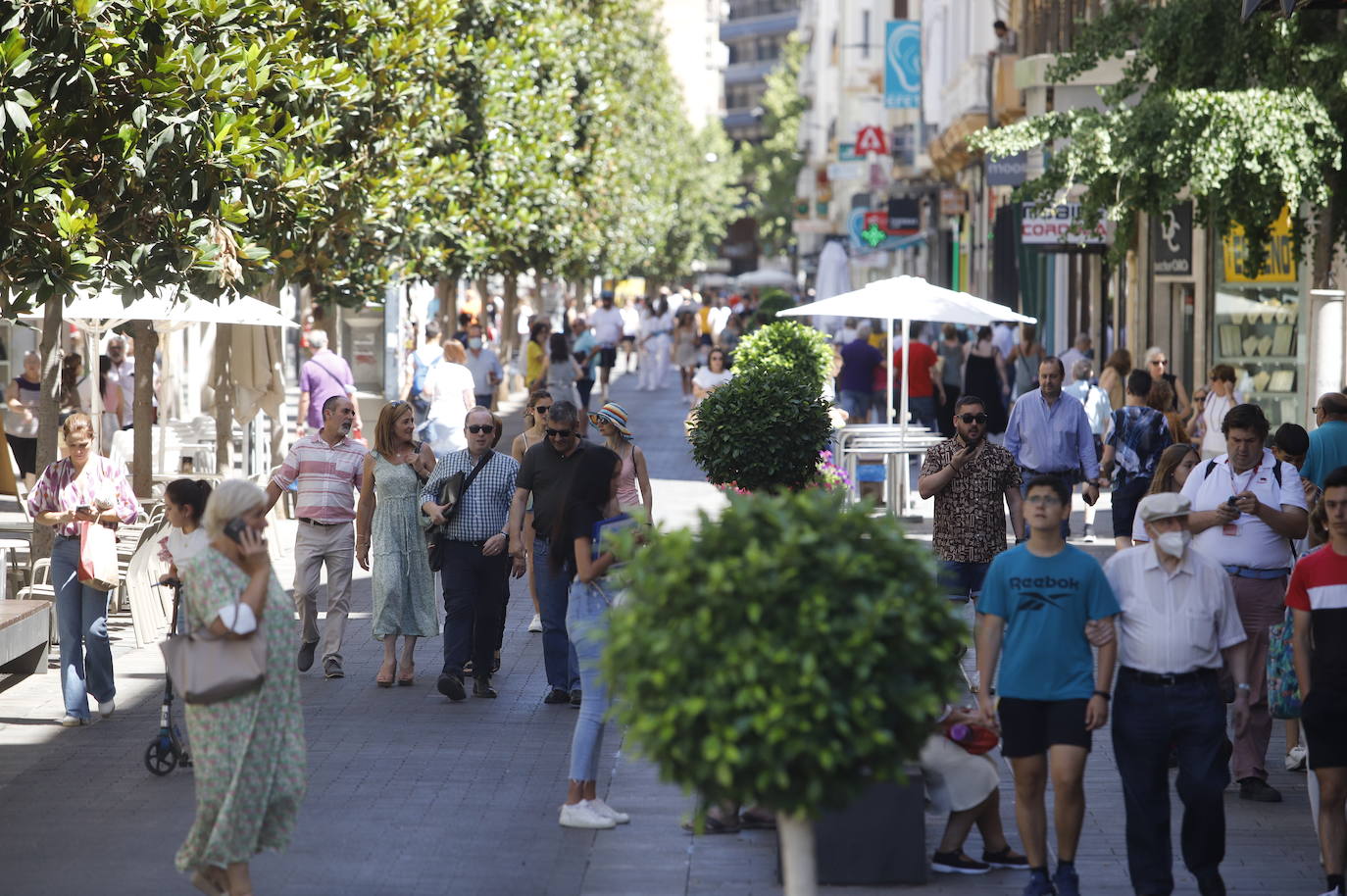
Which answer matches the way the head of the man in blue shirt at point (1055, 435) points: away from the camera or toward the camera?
toward the camera

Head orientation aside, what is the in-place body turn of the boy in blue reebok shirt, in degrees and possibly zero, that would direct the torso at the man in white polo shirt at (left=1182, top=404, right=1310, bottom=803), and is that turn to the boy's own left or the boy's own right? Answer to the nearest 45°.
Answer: approximately 135° to the boy's own left

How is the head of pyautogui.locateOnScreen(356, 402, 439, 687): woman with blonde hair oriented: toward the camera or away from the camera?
toward the camera

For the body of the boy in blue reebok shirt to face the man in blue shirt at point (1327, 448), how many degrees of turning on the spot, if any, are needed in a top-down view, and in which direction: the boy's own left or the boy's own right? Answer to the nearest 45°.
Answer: approximately 135° to the boy's own left

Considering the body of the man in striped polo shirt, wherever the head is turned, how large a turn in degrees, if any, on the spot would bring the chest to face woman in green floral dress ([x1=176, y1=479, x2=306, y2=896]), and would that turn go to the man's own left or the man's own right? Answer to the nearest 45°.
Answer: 0° — they already face them

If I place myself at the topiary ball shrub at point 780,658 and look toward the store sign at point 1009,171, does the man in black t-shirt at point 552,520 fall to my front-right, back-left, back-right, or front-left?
front-left

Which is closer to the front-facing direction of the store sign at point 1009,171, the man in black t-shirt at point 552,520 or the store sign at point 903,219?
the man in black t-shirt

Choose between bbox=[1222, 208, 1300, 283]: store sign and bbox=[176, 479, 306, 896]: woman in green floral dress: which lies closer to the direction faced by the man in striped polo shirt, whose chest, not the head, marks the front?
the woman in green floral dress

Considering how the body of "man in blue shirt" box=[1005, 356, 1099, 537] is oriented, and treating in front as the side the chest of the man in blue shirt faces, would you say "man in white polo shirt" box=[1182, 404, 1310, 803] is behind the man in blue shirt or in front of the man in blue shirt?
in front

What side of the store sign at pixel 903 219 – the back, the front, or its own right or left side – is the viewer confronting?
front

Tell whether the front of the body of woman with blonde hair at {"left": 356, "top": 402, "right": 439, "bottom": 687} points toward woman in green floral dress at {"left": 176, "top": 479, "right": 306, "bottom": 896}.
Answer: yes

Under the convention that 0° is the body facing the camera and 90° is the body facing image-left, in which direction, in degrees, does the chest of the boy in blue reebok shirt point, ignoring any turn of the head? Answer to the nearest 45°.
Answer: approximately 0°

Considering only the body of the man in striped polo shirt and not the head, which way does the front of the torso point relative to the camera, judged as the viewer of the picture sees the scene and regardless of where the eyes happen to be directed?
toward the camera

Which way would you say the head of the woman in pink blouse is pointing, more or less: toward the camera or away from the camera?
toward the camera
